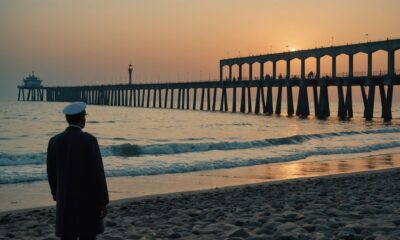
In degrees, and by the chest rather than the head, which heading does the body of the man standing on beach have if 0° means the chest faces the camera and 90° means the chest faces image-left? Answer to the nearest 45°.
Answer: approximately 225°

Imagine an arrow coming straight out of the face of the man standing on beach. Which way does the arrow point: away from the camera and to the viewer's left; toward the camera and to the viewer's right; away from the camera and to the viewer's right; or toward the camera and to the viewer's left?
away from the camera and to the viewer's right
